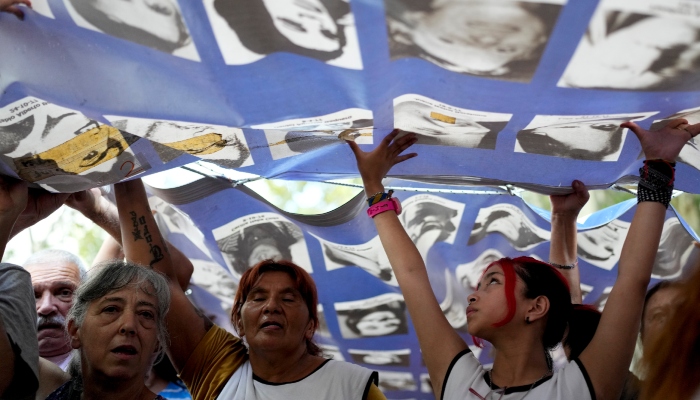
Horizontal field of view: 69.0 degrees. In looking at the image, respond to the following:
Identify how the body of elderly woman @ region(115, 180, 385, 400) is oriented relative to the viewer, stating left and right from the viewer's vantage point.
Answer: facing the viewer

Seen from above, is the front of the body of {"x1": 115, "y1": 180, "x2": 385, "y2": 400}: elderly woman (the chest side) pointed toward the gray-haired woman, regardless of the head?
no

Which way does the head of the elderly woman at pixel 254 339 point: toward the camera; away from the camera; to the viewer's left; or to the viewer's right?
toward the camera
